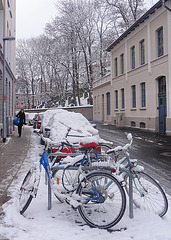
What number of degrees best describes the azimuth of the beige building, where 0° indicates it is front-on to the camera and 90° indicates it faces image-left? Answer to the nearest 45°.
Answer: approximately 45°

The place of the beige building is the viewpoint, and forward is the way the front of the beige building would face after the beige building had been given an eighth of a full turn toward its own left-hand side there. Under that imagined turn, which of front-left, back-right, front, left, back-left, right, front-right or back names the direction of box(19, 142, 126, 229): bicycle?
front

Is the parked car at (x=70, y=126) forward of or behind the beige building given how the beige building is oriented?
forward

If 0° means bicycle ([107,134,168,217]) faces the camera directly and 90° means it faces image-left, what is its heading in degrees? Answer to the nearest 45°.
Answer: approximately 315°

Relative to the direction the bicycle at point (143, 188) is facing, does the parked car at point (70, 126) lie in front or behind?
behind

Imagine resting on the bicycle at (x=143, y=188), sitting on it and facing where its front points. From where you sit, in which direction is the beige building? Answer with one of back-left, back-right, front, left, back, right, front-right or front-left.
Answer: back-left

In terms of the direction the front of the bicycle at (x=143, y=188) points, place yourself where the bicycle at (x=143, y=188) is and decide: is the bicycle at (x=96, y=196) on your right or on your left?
on your right

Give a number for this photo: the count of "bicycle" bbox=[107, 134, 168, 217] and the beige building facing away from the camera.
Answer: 0
